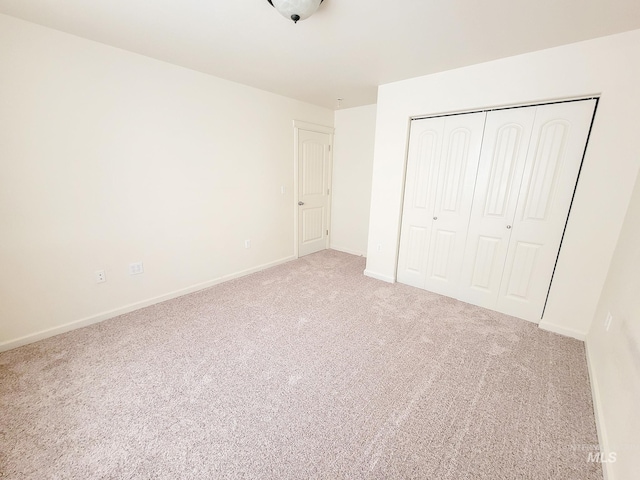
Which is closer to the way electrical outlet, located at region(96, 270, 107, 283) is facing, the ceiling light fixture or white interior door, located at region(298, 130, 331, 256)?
the ceiling light fixture

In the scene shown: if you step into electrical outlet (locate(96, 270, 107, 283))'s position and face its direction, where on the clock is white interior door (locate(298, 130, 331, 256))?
The white interior door is roughly at 9 o'clock from the electrical outlet.

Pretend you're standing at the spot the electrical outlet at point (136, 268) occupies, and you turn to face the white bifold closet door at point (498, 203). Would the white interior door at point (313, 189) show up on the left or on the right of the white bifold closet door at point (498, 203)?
left

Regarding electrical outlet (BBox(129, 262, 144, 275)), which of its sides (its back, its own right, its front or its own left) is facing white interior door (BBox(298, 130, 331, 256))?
left
